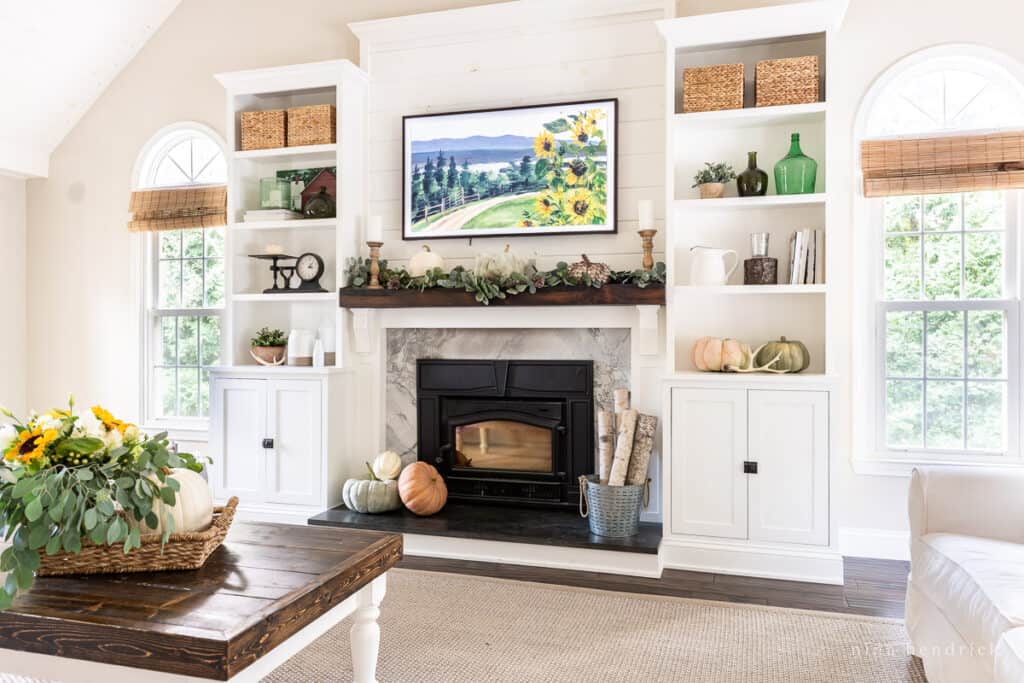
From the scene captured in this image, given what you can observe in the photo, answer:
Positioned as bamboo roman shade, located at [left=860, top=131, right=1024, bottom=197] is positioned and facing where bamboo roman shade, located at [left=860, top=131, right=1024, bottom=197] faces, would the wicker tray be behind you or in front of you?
in front

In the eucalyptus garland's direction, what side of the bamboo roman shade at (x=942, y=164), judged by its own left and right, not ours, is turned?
right

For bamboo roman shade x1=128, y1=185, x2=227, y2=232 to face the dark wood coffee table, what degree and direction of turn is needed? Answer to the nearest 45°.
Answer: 0° — it already faces it

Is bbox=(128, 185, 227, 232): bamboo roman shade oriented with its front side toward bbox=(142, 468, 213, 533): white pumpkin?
yes

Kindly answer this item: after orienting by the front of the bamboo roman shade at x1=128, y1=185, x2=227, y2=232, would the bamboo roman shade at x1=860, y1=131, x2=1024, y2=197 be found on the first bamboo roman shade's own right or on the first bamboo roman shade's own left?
on the first bamboo roman shade's own left

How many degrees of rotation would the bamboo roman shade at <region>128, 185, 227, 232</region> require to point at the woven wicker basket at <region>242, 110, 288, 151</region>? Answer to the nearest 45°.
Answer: approximately 45° to its left

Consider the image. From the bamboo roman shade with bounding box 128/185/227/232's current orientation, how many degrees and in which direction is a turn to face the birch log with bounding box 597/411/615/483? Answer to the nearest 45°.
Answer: approximately 45° to its left

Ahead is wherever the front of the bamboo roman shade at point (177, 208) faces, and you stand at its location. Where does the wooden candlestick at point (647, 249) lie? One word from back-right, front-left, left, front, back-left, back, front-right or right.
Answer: front-left

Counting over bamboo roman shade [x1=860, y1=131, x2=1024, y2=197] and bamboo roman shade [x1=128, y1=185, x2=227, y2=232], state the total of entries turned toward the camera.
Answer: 2

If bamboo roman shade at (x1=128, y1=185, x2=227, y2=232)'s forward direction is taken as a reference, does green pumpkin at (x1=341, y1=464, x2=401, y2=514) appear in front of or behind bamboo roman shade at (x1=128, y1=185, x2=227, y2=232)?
in front

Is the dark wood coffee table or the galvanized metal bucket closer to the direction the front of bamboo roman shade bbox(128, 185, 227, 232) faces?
the dark wood coffee table

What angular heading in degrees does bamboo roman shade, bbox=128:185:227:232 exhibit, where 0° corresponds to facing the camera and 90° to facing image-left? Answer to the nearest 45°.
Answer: approximately 0°

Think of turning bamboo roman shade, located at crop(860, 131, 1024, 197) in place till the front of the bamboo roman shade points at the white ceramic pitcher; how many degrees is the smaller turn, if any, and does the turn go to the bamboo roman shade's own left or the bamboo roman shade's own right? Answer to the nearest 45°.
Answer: approximately 45° to the bamboo roman shade's own right

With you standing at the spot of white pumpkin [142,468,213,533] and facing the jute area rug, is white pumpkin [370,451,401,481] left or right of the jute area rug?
left

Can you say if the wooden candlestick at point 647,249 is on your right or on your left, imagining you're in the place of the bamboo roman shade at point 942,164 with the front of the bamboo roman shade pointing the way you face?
on your right
